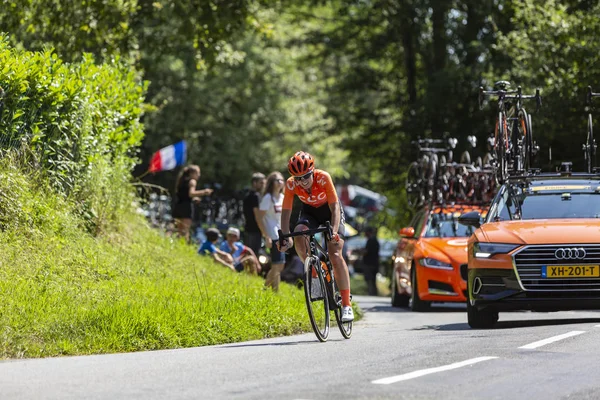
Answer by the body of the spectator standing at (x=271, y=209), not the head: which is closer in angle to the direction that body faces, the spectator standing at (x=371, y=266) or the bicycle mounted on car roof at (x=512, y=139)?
the bicycle mounted on car roof

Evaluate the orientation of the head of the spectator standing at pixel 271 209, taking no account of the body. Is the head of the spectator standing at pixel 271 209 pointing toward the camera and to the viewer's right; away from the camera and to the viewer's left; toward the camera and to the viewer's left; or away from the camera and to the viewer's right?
toward the camera and to the viewer's right

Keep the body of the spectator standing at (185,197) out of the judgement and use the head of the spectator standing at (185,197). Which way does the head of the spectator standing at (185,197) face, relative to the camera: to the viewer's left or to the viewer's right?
to the viewer's right

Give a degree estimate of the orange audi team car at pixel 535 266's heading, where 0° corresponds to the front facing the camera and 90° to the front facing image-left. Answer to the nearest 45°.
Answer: approximately 0°

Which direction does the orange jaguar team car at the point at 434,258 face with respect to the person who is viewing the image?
facing the viewer and to the right of the viewer

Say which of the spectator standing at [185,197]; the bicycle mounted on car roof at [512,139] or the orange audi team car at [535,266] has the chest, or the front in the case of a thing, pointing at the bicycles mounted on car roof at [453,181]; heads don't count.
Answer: the spectator standing

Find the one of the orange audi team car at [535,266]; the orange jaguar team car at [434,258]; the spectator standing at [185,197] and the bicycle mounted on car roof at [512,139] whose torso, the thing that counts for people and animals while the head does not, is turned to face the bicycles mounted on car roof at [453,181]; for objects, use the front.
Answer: the spectator standing
